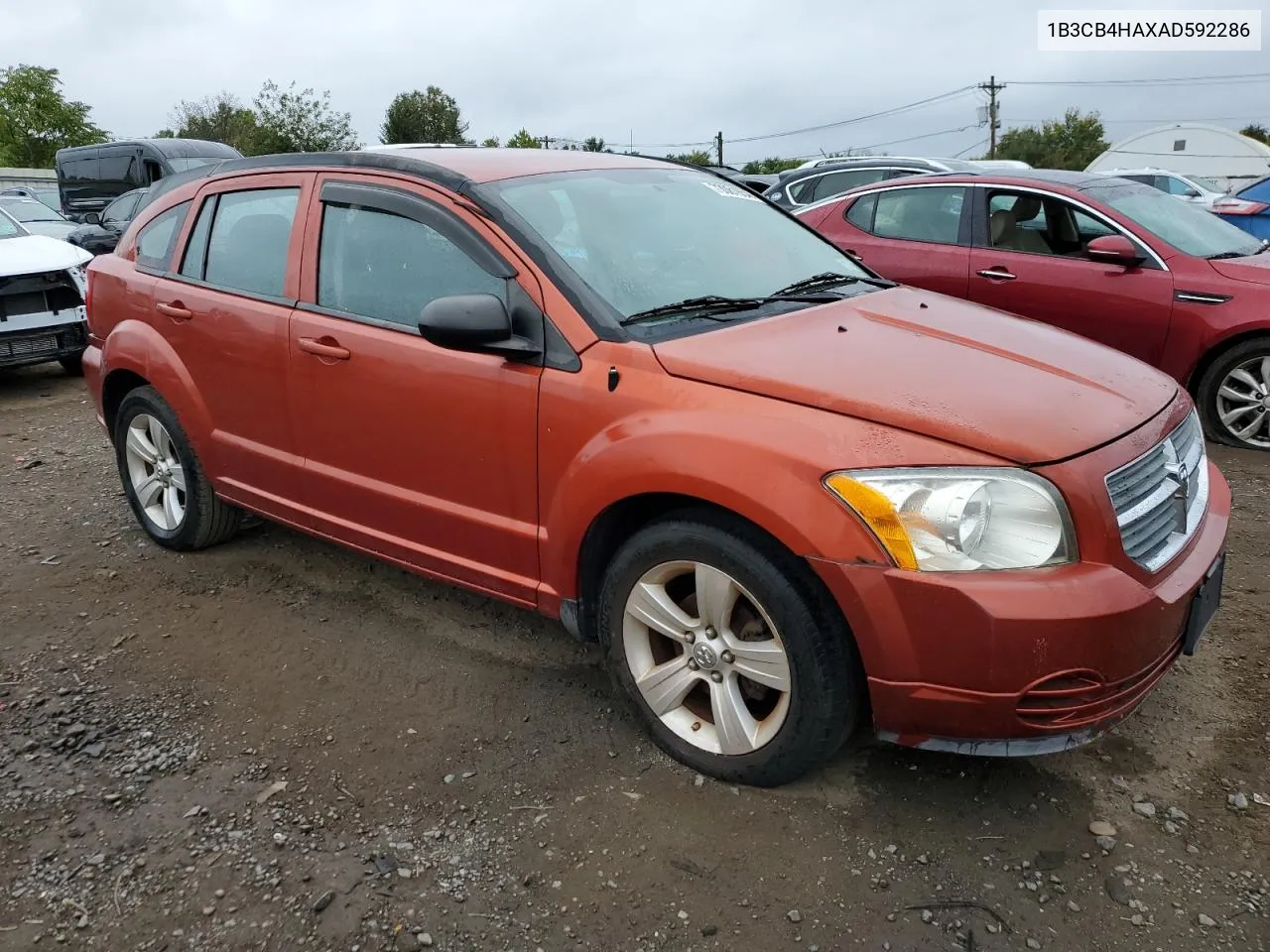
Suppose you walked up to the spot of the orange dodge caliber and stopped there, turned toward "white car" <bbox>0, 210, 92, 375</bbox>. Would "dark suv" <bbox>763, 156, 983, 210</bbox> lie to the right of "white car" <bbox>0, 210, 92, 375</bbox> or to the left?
right

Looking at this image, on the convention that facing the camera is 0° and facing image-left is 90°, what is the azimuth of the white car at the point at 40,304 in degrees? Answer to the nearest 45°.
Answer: approximately 315°

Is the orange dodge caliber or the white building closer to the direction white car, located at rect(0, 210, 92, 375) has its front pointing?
the orange dodge caliber

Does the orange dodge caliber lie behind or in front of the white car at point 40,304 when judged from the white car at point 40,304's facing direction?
in front

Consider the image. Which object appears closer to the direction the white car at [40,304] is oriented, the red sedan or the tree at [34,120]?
the red sedan

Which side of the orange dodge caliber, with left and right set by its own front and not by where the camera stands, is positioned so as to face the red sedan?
left

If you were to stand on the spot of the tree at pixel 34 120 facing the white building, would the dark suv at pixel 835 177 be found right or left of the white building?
right

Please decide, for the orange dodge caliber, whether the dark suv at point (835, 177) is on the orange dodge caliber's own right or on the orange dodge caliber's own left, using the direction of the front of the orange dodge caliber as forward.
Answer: on the orange dodge caliber's own left
